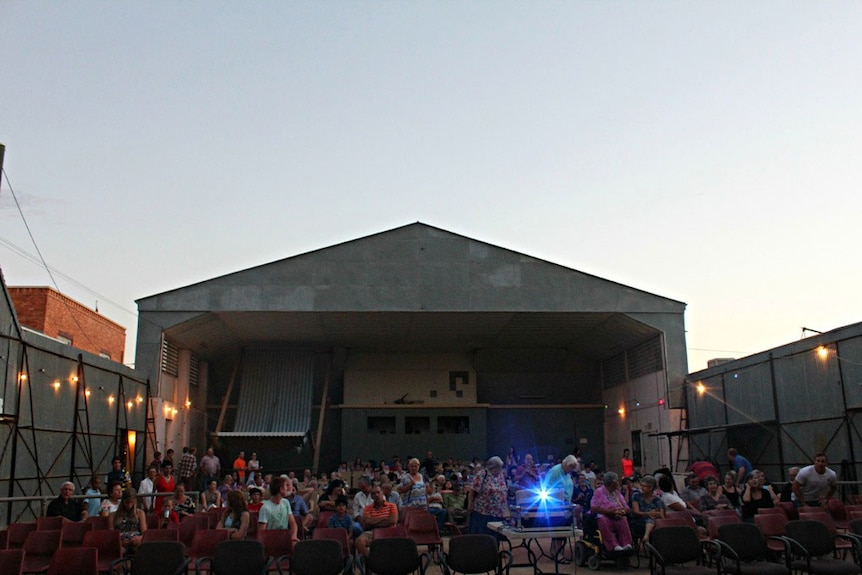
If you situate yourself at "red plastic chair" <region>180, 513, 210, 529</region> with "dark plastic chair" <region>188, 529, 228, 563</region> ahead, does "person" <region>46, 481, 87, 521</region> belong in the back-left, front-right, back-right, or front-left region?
back-right

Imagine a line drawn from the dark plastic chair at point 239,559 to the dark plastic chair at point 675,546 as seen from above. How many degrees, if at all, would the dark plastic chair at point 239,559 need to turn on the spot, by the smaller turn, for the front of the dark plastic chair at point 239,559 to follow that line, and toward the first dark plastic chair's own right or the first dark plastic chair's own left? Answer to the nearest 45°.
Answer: approximately 90° to the first dark plastic chair's own left

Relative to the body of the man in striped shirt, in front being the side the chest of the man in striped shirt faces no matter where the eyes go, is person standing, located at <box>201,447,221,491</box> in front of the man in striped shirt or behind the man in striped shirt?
behind

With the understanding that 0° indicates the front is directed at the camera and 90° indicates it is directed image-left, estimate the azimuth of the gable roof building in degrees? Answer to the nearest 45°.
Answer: approximately 0°

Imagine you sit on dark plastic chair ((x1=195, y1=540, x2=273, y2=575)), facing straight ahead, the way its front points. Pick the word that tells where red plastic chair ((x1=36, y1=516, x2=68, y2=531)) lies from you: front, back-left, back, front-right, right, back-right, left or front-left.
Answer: back-right

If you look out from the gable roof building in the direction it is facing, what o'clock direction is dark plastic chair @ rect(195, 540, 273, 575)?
The dark plastic chair is roughly at 12 o'clock from the gable roof building.

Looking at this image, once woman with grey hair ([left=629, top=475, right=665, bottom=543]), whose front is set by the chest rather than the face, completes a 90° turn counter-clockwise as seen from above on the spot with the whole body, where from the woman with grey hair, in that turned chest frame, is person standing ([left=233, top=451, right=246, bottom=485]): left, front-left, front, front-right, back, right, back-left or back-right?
back-left

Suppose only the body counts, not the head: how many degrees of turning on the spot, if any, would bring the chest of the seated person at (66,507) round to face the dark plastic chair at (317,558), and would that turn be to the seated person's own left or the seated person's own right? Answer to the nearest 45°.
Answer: approximately 45° to the seated person's own left

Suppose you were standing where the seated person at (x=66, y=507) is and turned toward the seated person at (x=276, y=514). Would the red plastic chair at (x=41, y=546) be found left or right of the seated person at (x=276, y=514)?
right

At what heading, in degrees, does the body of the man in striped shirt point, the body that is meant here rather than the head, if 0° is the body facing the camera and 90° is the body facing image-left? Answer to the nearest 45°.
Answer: approximately 0°
